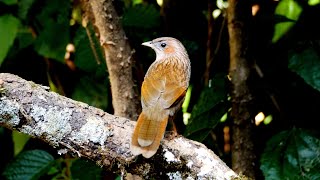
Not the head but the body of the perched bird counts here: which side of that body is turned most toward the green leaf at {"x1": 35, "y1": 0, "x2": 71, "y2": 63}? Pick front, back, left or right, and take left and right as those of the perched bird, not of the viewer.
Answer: left

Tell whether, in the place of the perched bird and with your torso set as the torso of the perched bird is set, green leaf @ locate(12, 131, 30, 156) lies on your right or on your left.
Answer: on your left

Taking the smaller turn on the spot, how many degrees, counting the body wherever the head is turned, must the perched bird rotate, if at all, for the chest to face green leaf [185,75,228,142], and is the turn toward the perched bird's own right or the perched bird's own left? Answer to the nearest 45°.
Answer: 0° — it already faces it

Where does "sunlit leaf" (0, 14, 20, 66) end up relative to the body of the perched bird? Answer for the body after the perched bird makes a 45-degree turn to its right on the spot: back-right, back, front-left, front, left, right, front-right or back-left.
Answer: back-left

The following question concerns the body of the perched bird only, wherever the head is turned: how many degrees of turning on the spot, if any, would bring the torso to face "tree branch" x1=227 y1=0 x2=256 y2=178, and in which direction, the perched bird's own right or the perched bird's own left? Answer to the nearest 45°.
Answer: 0° — it already faces it

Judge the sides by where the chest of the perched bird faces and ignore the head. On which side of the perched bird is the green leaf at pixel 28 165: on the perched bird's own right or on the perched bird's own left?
on the perched bird's own left
